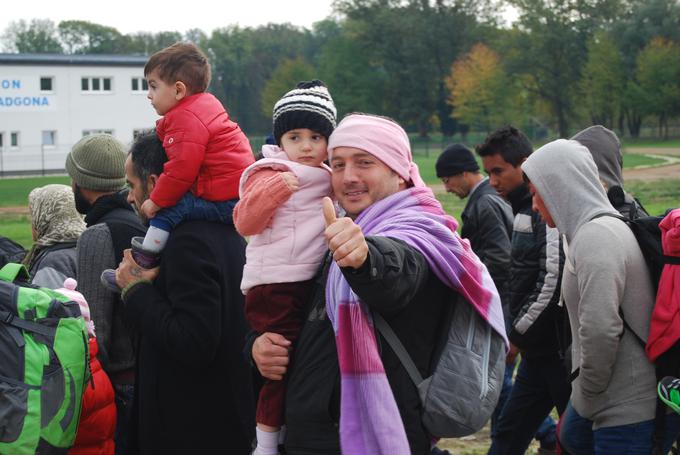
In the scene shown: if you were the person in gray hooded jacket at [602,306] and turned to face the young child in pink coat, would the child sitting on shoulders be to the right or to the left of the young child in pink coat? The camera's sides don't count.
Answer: right

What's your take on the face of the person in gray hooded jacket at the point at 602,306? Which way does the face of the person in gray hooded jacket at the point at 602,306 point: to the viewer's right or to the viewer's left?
to the viewer's left

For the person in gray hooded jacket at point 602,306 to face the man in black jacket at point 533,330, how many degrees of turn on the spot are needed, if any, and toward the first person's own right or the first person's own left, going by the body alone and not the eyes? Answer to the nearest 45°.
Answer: approximately 90° to the first person's own right

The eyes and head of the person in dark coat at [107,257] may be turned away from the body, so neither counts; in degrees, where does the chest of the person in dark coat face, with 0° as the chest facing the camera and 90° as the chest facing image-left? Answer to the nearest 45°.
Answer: approximately 135°

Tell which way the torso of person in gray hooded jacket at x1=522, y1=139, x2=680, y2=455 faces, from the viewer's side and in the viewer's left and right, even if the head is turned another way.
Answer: facing to the left of the viewer

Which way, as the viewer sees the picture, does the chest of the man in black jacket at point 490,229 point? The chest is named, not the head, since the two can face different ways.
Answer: to the viewer's left

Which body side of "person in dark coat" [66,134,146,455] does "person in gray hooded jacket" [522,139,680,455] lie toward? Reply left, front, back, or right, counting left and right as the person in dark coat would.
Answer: back

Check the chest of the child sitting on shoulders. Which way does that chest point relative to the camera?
to the viewer's left
